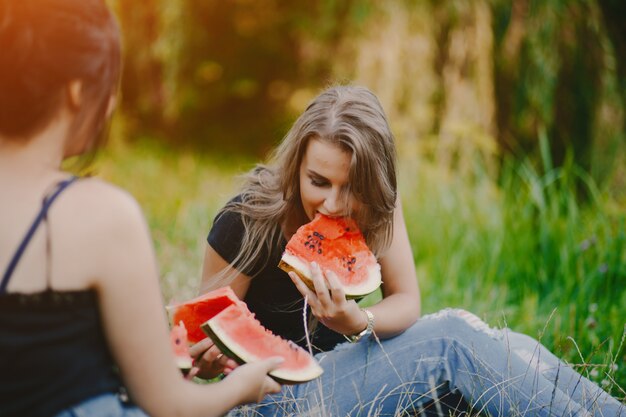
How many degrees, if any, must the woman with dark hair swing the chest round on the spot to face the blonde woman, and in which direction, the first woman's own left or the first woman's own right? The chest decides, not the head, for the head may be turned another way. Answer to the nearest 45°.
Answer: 0° — they already face them

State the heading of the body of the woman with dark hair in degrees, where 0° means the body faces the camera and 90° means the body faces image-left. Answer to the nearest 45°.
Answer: approximately 225°

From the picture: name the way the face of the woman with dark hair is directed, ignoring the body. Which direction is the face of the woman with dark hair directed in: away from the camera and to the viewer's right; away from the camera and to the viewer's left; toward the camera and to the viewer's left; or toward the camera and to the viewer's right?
away from the camera and to the viewer's right
